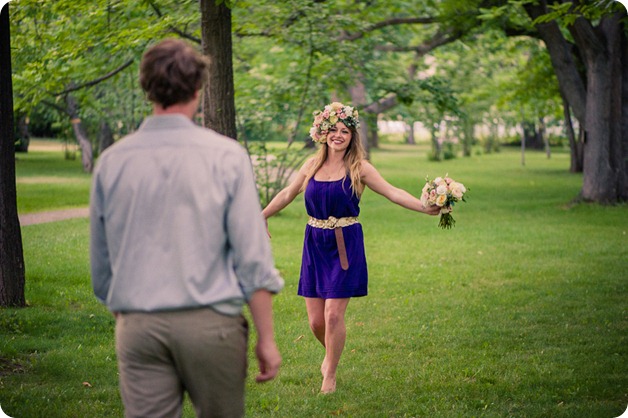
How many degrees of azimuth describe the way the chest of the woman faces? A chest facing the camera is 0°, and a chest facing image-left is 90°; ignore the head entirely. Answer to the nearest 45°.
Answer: approximately 0°

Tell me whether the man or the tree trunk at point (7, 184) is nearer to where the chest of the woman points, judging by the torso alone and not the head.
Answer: the man

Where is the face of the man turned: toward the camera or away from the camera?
away from the camera

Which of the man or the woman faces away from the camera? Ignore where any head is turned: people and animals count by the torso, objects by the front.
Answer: the man

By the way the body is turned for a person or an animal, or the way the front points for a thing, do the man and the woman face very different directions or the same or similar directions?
very different directions

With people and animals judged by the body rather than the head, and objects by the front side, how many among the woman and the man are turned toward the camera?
1

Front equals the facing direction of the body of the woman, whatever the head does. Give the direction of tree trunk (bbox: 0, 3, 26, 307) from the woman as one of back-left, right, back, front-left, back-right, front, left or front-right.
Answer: back-right

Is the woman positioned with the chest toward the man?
yes

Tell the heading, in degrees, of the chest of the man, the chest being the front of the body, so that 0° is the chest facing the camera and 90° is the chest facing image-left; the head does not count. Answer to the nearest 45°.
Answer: approximately 180°
